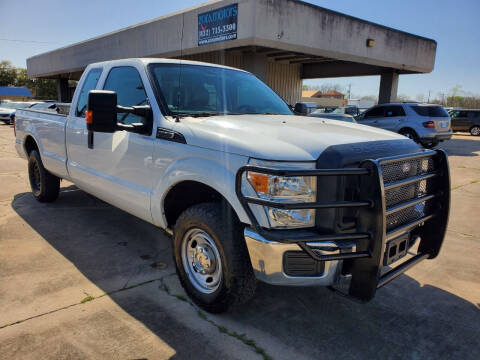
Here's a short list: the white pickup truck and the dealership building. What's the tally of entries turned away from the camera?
0

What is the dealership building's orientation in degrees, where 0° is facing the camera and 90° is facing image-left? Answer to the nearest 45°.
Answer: approximately 45°

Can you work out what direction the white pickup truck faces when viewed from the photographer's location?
facing the viewer and to the right of the viewer

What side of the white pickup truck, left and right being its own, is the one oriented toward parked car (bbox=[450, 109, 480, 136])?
left

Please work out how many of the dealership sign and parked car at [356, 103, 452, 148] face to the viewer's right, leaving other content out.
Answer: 0

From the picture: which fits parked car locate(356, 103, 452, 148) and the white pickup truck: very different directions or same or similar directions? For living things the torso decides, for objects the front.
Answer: very different directions

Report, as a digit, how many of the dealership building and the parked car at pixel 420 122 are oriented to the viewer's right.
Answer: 0

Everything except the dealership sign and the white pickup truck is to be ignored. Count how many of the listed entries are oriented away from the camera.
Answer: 0

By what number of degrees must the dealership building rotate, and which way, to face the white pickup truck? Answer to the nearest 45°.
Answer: approximately 45° to its left

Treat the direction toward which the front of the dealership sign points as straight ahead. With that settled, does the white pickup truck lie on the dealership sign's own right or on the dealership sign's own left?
on the dealership sign's own left

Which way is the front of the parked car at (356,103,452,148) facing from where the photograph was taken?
facing away from the viewer and to the left of the viewer
